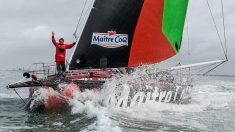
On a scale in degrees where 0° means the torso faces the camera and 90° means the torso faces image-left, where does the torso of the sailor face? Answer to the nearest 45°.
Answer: approximately 0°
